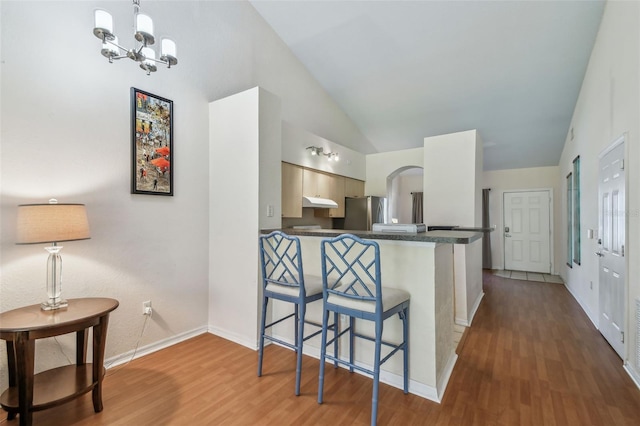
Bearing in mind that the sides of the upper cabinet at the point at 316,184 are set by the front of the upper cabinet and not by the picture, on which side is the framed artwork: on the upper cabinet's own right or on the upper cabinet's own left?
on the upper cabinet's own right

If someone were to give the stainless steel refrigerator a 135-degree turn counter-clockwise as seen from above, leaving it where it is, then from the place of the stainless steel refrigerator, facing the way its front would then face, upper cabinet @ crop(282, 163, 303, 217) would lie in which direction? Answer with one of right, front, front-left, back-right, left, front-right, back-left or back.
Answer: back-left

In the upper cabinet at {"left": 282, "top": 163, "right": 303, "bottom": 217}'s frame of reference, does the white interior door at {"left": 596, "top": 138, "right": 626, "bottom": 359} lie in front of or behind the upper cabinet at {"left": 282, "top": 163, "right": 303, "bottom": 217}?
in front

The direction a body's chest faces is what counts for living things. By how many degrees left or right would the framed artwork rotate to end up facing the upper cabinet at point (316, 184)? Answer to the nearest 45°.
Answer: approximately 45° to its left

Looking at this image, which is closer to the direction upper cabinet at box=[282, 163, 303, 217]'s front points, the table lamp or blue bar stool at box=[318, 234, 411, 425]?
the blue bar stool

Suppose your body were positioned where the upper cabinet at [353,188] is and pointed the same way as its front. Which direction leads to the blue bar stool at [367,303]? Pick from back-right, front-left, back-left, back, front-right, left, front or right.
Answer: front-right

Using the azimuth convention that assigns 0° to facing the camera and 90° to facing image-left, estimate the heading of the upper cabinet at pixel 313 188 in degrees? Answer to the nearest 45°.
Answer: approximately 315°

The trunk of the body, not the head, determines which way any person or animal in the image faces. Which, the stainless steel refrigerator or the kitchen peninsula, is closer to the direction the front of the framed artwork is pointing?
the kitchen peninsula

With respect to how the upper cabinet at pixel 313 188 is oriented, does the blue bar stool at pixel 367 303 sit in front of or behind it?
in front

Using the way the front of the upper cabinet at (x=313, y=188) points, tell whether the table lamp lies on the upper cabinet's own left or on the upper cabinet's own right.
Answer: on the upper cabinet's own right
